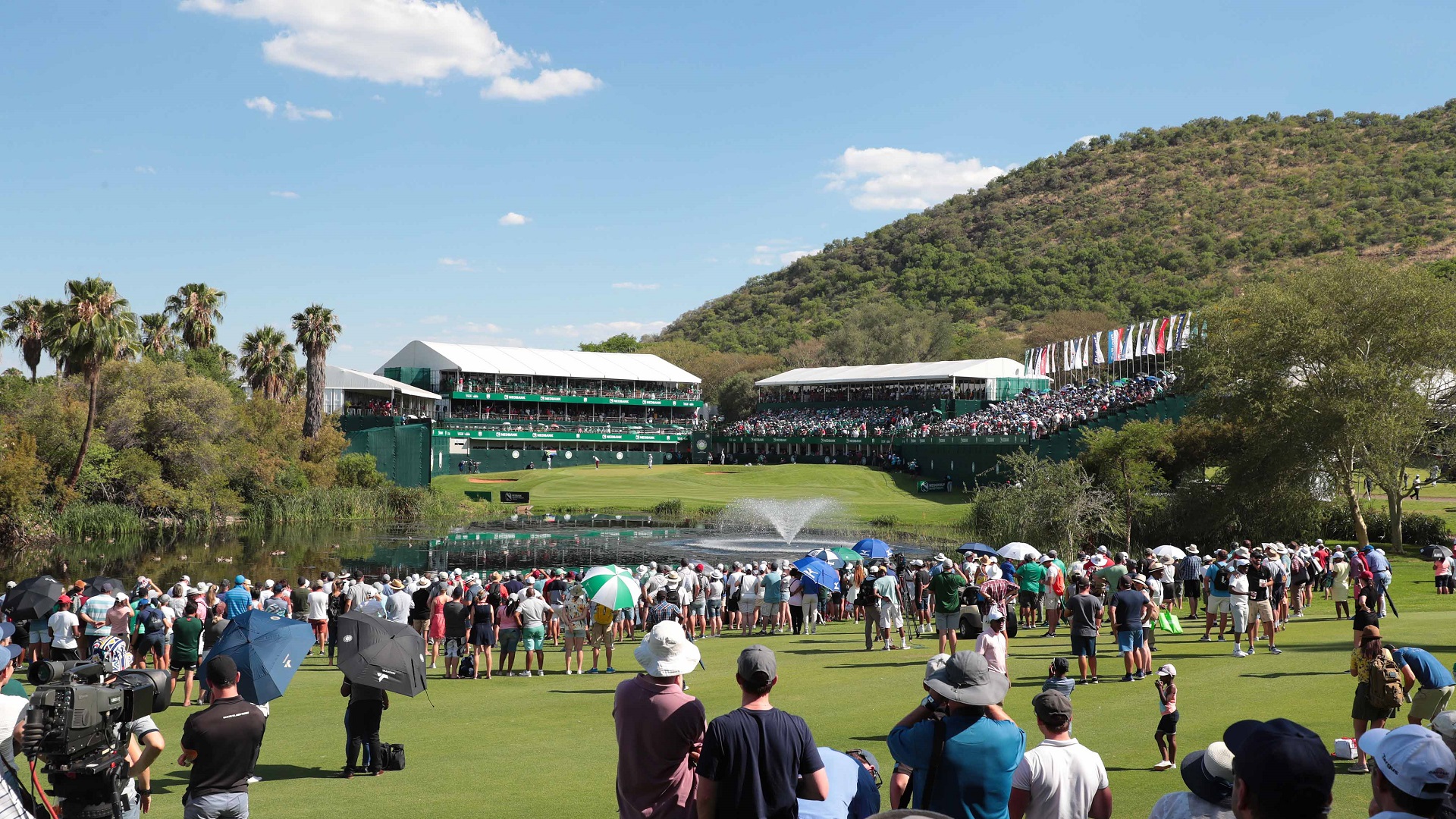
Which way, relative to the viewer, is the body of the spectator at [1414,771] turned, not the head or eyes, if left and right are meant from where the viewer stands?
facing away from the viewer and to the left of the viewer

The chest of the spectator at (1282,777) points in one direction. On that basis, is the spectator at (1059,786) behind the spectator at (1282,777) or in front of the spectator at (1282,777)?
in front

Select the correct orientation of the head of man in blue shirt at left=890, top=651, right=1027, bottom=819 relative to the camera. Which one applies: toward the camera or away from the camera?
away from the camera

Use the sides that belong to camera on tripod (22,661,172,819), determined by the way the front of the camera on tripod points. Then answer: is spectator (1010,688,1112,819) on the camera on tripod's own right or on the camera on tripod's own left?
on the camera on tripod's own right

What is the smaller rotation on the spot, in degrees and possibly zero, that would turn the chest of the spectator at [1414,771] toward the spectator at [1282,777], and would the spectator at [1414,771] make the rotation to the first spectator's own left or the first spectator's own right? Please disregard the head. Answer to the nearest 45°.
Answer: approximately 90° to the first spectator's own left

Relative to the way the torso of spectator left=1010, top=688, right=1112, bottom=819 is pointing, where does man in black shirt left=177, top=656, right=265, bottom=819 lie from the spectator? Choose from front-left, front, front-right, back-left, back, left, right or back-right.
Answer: left

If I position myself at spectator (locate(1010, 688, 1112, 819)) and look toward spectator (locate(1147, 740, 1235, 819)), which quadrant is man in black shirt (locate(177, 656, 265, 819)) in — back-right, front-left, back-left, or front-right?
back-right

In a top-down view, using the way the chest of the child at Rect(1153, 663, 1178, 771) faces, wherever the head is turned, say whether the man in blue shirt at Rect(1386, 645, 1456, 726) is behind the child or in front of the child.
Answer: behind

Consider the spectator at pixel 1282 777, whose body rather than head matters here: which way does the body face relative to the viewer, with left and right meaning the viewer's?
facing away from the viewer and to the left of the viewer

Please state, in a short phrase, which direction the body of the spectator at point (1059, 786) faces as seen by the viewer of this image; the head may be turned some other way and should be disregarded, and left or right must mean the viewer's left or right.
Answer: facing away from the viewer

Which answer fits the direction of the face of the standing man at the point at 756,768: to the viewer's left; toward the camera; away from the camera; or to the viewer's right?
away from the camera

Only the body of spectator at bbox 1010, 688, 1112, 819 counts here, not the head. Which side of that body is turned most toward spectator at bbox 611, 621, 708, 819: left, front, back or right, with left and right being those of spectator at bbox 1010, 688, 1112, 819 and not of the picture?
left

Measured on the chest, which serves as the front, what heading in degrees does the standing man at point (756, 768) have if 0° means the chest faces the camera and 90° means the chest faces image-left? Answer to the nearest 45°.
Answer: approximately 180°

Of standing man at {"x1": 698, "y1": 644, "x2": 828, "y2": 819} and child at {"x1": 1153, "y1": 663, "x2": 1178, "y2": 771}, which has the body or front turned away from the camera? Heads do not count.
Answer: the standing man

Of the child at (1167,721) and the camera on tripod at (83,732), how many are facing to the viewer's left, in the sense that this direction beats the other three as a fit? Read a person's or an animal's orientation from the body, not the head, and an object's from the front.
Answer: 1
